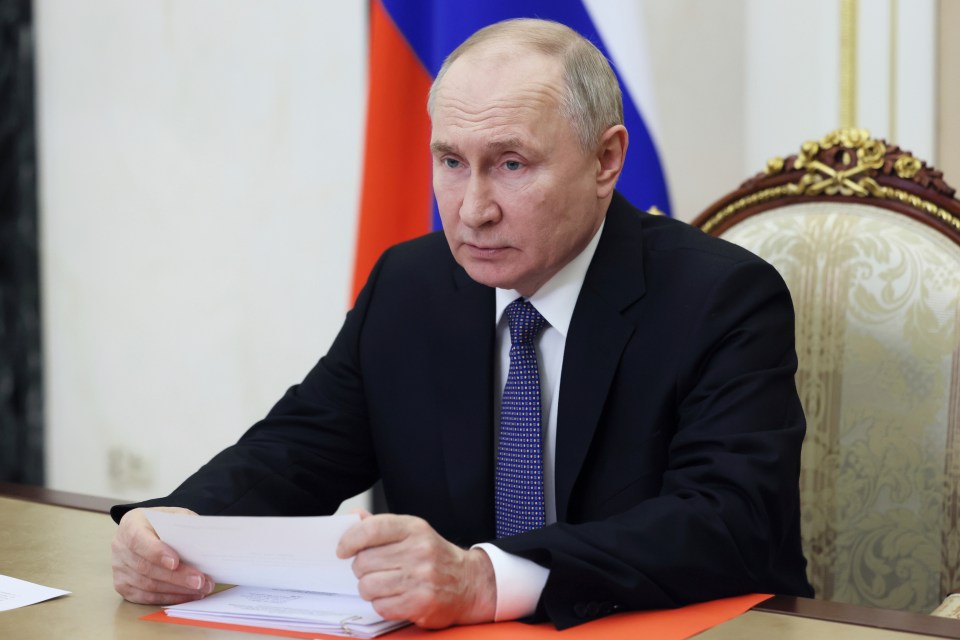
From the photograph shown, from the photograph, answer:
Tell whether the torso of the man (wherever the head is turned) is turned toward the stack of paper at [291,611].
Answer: yes

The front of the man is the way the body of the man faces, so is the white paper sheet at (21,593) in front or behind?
in front

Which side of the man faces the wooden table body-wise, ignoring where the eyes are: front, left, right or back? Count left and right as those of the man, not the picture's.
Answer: front

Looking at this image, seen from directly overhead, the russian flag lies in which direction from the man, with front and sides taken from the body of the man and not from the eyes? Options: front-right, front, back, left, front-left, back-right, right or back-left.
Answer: back-right

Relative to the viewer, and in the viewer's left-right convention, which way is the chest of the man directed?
facing the viewer and to the left of the viewer

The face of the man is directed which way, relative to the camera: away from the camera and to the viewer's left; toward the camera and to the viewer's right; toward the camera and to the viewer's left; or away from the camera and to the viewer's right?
toward the camera and to the viewer's left

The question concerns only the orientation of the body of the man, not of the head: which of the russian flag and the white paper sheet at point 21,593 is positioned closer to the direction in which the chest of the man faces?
the white paper sheet
